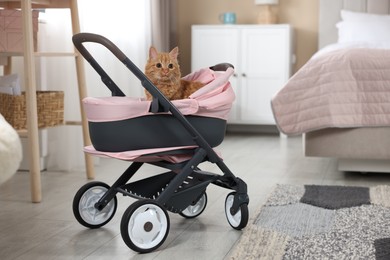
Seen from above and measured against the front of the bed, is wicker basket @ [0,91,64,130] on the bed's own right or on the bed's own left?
on the bed's own right

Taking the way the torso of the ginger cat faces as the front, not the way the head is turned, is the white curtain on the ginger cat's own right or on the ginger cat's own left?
on the ginger cat's own right

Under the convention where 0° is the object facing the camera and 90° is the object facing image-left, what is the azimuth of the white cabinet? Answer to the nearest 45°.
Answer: approximately 0°

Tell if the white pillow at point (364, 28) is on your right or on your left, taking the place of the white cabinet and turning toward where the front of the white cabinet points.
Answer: on your left

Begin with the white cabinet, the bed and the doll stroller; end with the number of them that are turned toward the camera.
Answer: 2

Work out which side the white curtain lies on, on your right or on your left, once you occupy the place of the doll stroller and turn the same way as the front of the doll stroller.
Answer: on your left

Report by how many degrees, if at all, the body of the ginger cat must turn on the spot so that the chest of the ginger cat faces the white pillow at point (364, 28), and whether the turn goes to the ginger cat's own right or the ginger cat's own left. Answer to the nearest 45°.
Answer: approximately 180°

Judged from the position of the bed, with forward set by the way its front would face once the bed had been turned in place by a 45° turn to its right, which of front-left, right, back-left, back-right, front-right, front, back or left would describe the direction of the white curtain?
front-right

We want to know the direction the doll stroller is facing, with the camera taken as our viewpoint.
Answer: facing away from the viewer and to the right of the viewer

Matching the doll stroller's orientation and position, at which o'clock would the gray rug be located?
The gray rug is roughly at 1 o'clock from the doll stroller.
